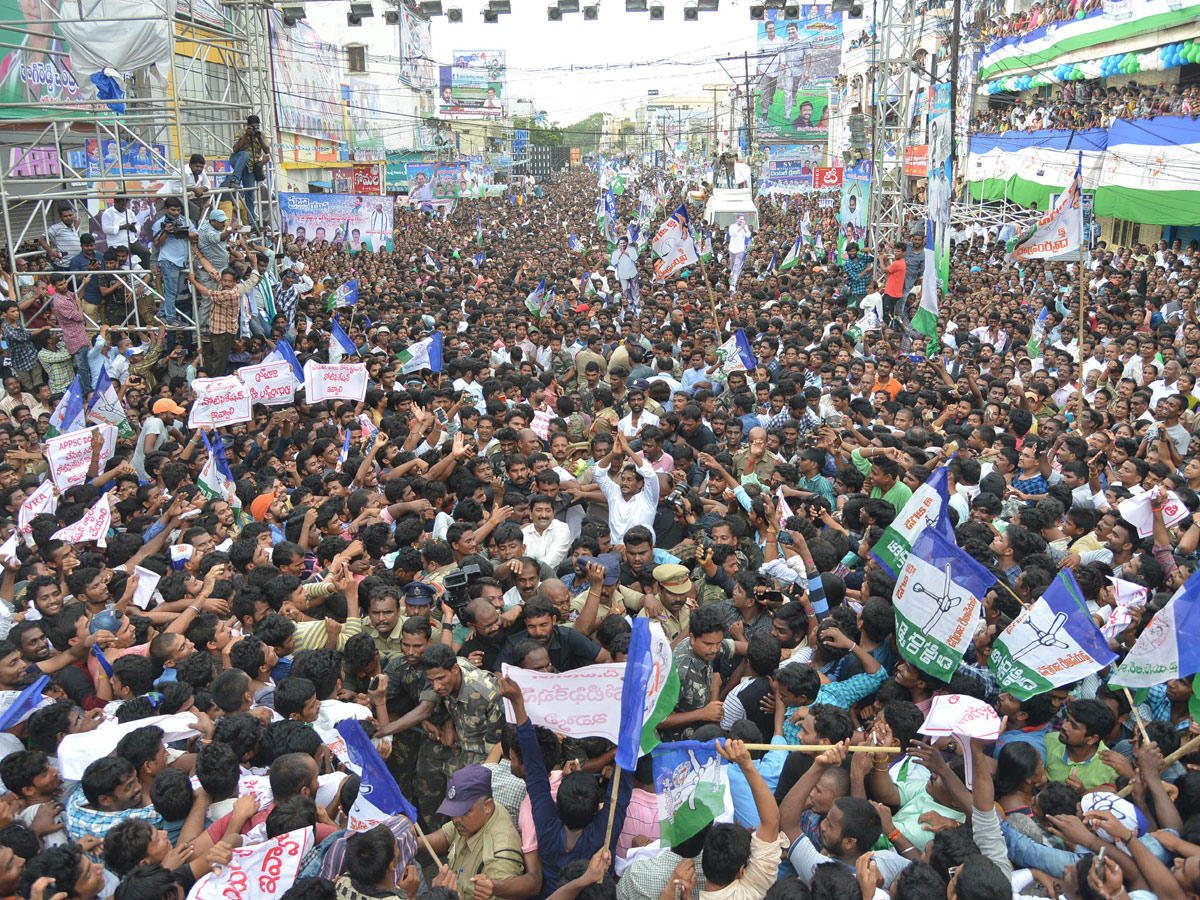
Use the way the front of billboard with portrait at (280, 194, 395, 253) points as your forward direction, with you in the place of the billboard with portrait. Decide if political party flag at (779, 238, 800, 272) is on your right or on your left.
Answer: on your left

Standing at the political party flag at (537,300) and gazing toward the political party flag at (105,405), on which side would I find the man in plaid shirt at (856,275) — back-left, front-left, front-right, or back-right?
back-left

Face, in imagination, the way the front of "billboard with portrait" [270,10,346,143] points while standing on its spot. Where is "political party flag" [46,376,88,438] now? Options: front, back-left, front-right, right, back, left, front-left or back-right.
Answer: front-right

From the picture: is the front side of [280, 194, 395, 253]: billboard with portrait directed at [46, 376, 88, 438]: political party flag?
yes

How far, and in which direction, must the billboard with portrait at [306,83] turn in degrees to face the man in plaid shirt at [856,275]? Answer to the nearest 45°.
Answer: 0° — it already faces them

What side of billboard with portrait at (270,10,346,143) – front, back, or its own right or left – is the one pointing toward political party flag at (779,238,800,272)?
front

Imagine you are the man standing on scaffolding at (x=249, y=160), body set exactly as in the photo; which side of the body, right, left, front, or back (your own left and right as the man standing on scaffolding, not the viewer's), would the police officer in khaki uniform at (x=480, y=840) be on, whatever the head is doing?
front

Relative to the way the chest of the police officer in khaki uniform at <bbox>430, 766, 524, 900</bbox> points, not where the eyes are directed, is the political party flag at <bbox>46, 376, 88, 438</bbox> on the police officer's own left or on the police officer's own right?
on the police officer's own right

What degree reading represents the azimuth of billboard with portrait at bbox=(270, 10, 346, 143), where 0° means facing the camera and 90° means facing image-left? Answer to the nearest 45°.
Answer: approximately 315°

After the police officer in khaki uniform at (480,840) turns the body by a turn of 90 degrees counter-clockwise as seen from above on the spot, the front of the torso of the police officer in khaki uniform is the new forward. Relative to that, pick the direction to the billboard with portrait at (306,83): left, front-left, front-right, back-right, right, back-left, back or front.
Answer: back-left

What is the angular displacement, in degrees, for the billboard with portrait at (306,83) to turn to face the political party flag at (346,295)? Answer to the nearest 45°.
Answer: approximately 45° to its right

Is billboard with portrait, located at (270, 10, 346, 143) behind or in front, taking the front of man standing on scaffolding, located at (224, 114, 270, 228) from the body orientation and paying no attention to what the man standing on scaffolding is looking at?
behind

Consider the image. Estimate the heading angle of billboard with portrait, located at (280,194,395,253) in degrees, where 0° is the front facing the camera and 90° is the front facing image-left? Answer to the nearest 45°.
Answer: approximately 0°

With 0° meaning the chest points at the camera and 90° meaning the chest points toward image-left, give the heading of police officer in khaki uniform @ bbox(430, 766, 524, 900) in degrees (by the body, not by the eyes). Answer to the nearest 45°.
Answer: approximately 45°
